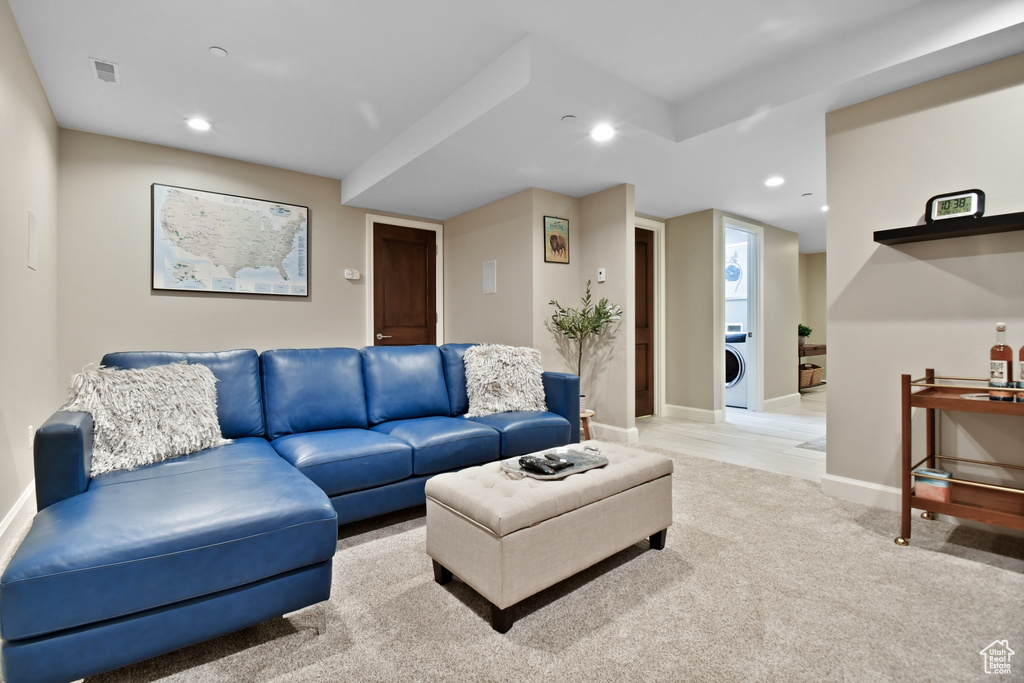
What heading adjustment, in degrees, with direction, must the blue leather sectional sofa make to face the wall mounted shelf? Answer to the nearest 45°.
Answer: approximately 45° to its left

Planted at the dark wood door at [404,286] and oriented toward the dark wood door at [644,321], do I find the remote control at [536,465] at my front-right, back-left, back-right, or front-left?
front-right

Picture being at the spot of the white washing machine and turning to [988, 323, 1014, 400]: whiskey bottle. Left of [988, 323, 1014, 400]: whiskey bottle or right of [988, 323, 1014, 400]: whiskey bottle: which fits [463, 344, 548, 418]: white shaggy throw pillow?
right

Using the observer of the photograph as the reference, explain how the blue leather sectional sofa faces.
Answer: facing the viewer and to the right of the viewer

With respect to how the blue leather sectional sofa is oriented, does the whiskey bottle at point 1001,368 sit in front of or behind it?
in front

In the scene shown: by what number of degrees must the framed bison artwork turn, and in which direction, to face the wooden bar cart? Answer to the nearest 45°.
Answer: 0° — it already faces it

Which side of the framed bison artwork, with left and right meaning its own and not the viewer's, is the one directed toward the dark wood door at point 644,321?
left

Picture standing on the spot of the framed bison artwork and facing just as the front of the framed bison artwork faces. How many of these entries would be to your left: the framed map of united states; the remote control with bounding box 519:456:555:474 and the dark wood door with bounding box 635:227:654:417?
1

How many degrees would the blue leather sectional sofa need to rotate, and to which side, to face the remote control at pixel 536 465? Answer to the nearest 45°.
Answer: approximately 45° to its left

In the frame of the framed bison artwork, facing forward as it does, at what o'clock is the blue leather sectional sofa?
The blue leather sectional sofa is roughly at 2 o'clock from the framed bison artwork.

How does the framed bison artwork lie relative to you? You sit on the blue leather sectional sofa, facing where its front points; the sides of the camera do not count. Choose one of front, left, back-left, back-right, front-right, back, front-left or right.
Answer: left

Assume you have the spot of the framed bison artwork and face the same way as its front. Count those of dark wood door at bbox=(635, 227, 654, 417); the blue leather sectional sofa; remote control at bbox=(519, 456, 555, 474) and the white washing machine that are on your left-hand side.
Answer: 2

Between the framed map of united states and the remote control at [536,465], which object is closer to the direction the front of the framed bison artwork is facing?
the remote control

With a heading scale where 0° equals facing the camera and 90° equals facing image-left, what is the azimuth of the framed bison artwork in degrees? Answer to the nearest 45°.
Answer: approximately 315°

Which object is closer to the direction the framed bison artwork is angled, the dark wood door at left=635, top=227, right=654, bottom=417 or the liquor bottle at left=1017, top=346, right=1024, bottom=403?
the liquor bottle

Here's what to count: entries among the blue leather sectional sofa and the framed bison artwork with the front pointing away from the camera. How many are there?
0

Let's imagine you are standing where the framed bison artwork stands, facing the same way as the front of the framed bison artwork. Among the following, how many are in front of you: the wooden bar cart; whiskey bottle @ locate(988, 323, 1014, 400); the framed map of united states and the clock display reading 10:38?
3

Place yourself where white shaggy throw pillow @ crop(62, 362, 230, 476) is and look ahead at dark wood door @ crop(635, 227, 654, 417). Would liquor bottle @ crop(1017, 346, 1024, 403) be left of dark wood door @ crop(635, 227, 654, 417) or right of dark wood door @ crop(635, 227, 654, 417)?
right

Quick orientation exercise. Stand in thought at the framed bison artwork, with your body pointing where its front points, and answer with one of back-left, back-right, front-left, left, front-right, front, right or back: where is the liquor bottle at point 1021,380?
front
